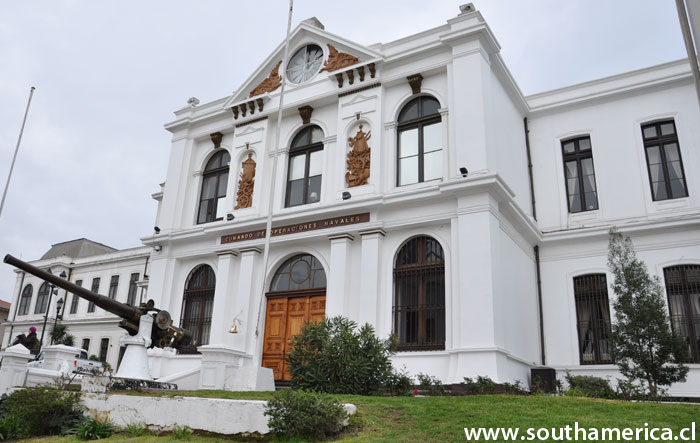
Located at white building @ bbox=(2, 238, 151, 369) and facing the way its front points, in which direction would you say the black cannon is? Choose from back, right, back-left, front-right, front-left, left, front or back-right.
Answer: front-left

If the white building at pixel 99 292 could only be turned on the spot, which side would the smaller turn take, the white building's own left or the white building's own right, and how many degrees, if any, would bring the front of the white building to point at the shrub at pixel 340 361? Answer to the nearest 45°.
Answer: approximately 45° to the white building's own left

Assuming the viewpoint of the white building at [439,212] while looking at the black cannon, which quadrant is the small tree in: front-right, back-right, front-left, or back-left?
back-left

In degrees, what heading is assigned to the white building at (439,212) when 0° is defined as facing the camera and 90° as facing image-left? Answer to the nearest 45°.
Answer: approximately 45°

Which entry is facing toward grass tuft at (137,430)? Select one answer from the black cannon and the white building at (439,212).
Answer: the white building

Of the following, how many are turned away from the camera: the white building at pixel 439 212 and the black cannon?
0

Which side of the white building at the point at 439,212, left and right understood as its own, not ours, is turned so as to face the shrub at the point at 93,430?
front

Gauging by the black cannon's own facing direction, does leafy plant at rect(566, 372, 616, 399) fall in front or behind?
behind

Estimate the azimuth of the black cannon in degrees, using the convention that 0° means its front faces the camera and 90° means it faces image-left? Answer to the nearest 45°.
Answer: approximately 90°
